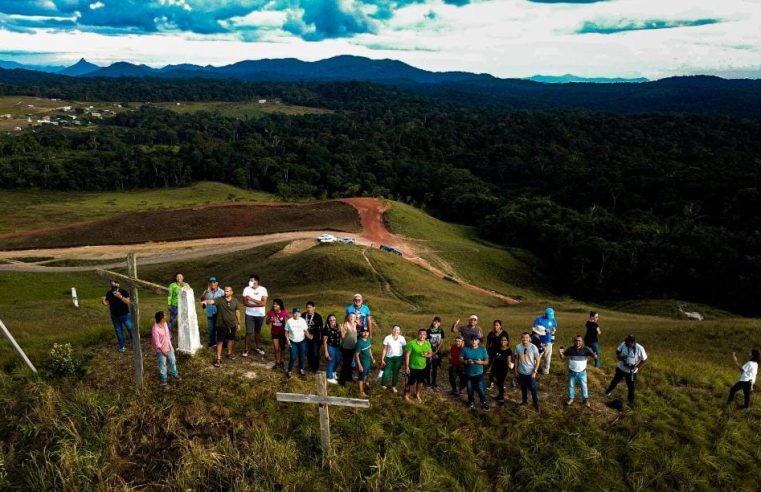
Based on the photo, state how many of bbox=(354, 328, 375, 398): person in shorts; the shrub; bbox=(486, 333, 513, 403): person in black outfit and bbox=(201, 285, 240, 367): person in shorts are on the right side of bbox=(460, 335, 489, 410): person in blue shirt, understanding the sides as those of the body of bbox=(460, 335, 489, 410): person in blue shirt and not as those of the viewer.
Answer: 3

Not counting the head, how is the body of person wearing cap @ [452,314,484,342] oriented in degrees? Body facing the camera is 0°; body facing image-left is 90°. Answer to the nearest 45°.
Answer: approximately 0°

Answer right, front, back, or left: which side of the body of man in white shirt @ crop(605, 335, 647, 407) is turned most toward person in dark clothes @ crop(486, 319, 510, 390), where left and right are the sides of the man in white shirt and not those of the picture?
right

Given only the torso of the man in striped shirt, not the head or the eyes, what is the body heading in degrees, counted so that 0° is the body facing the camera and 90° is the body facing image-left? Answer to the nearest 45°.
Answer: approximately 0°

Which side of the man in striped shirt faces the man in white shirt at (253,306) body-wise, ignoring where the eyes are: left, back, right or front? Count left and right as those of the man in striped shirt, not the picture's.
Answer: right
